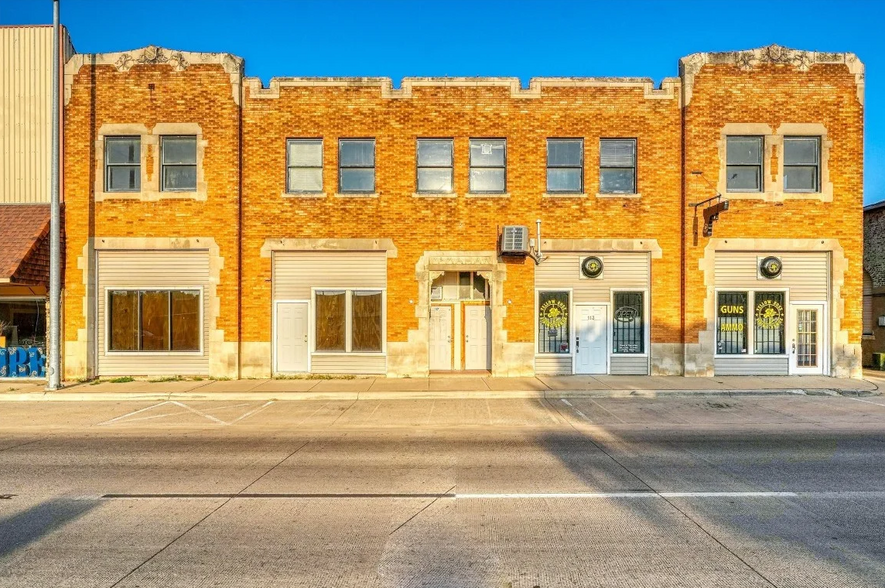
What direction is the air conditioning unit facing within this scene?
toward the camera

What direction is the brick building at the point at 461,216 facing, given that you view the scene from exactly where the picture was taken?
facing the viewer
